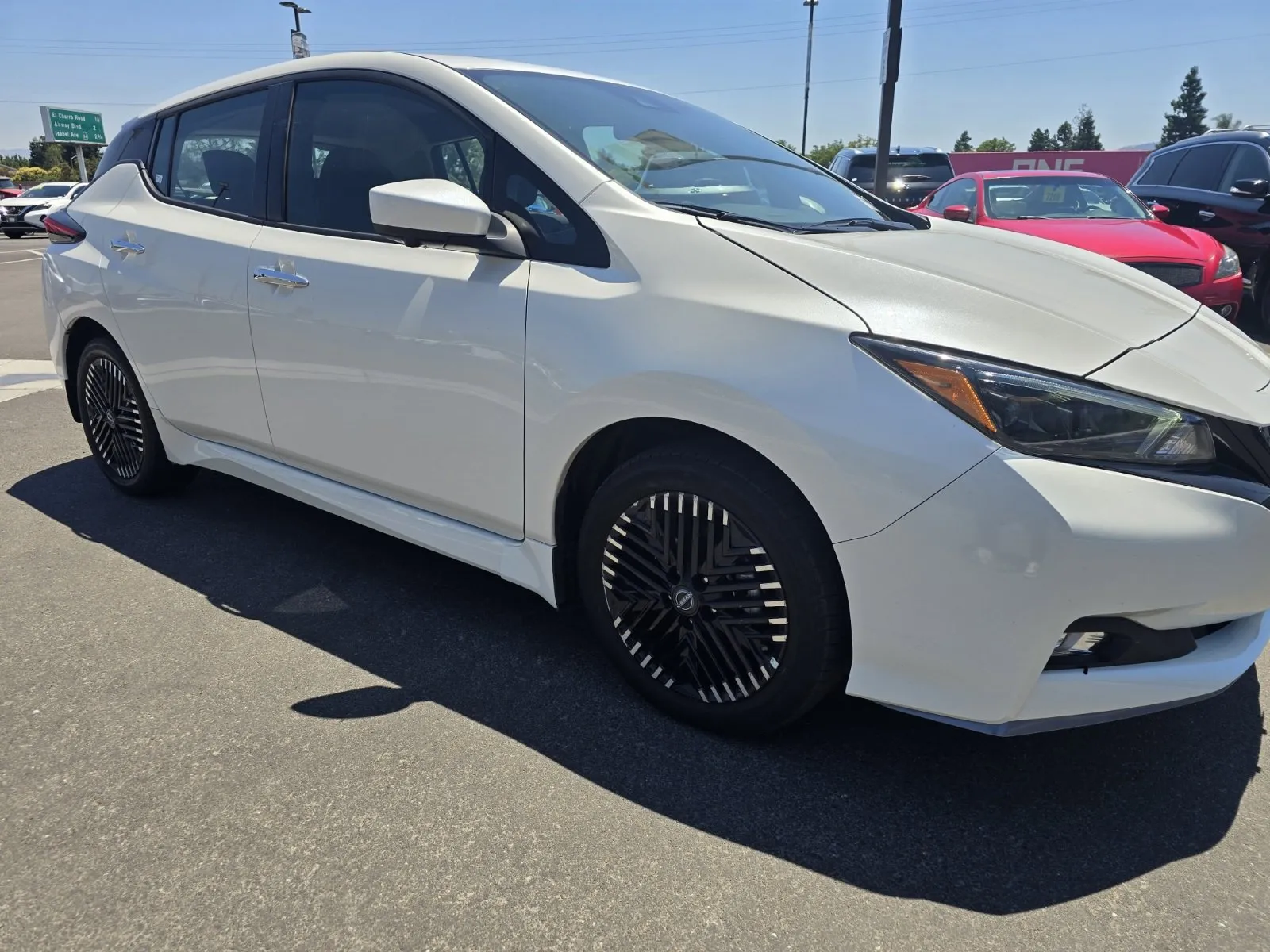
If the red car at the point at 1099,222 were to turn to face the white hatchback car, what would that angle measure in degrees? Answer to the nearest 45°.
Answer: approximately 45° to its right

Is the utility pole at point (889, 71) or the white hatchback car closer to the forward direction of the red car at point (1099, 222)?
the white hatchback car

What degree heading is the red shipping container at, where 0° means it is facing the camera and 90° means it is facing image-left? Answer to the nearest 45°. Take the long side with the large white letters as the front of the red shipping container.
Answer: approximately 0°

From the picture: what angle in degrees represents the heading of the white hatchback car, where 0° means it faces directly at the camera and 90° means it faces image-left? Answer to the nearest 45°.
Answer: approximately 315°

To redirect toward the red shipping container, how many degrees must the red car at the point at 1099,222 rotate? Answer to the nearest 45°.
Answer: approximately 135° to its left

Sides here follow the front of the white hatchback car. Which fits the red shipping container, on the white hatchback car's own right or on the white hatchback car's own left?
on the white hatchback car's own left

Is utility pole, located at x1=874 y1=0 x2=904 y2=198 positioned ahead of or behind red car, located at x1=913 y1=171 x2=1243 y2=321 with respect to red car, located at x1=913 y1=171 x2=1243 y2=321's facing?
behind

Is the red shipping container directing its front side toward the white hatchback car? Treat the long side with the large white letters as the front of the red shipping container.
yes
